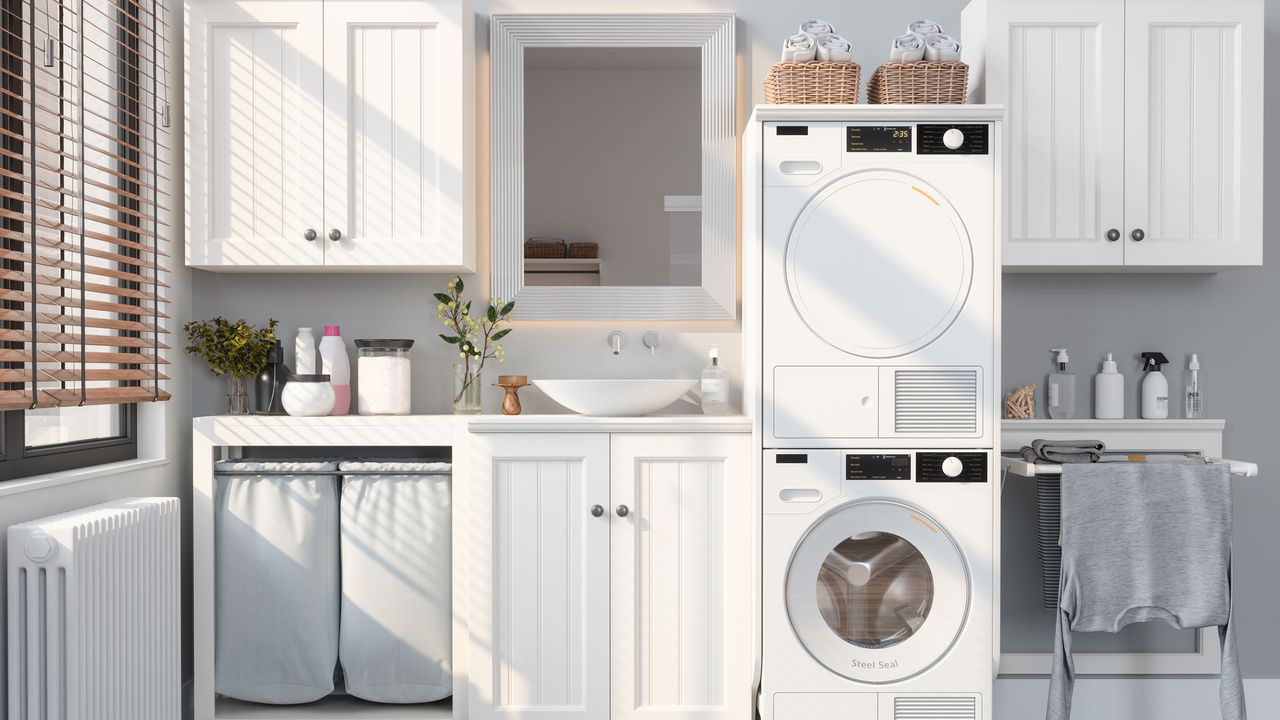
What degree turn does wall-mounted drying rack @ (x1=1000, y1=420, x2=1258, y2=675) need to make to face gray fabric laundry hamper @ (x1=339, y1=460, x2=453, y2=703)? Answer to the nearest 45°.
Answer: approximately 45° to its right

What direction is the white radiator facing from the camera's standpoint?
to the viewer's right

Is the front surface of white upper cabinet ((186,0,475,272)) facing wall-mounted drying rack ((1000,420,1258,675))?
no

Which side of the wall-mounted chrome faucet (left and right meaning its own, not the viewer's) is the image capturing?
front

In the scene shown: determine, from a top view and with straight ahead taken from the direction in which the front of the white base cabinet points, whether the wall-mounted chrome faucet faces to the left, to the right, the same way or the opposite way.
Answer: the same way

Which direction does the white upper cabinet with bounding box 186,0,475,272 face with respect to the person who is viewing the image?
facing the viewer

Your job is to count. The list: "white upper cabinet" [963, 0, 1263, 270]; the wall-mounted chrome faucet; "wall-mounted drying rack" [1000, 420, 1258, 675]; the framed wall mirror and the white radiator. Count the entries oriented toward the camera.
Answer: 4

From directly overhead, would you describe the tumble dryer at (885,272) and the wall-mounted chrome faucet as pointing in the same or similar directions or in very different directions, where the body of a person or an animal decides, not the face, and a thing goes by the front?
same or similar directions

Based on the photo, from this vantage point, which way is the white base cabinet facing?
toward the camera

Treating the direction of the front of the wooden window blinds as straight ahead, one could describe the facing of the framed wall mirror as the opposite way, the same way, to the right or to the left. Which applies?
to the right

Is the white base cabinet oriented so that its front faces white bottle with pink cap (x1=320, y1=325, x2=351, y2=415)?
no

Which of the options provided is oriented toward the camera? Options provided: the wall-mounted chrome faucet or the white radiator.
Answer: the wall-mounted chrome faucet

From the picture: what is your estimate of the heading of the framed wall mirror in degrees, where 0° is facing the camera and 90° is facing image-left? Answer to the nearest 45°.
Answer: approximately 0°

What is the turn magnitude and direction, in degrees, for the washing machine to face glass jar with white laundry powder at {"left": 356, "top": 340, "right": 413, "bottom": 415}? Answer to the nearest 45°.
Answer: approximately 90° to its right

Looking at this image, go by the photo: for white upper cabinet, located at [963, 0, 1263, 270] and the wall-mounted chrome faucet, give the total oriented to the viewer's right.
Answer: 0

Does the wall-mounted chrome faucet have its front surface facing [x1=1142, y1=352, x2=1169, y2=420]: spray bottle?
no

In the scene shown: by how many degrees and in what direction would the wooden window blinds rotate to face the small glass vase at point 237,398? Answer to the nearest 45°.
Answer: approximately 90° to its left

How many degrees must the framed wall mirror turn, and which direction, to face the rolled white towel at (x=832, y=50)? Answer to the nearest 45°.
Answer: approximately 45° to its left

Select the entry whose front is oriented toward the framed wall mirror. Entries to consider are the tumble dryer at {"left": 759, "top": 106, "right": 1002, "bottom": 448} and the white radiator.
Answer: the white radiator

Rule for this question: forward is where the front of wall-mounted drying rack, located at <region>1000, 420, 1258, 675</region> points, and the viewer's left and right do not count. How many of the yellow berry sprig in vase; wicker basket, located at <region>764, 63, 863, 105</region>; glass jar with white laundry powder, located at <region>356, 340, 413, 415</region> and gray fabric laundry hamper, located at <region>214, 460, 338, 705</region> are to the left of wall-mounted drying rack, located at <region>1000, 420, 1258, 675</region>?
0
